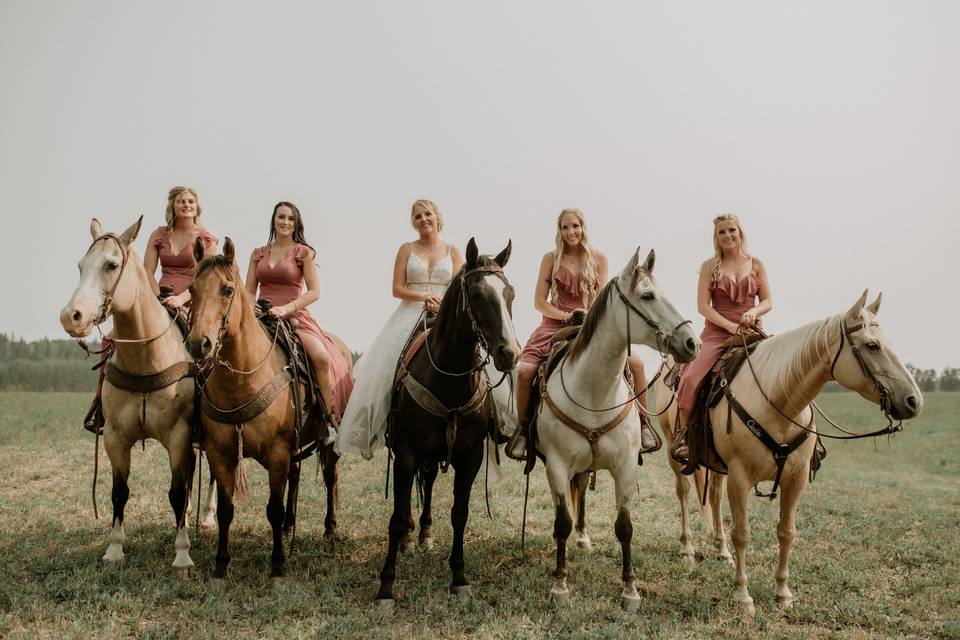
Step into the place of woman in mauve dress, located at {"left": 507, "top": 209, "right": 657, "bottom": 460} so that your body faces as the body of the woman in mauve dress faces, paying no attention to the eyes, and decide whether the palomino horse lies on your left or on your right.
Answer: on your left

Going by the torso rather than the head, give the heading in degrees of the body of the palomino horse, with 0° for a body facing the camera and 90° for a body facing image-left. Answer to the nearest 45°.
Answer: approximately 315°

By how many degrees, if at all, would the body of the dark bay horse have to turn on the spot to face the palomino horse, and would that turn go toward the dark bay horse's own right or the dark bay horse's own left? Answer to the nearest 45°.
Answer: approximately 90° to the dark bay horse's own left

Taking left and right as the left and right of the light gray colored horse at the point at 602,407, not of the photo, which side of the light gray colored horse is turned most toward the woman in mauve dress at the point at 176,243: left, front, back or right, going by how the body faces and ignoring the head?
right

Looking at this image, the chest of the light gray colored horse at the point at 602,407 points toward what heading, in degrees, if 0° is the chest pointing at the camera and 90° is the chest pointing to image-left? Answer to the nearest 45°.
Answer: approximately 0°
